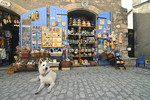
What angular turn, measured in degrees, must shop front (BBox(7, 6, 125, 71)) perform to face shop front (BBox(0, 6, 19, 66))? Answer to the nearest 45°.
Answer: approximately 90° to its right

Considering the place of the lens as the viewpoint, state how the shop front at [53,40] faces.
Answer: facing the viewer
